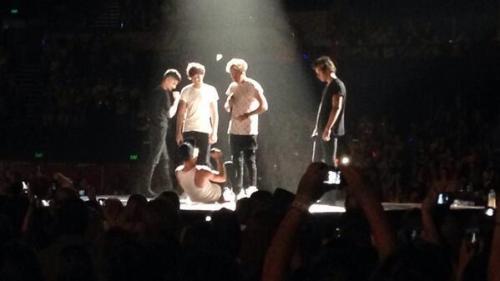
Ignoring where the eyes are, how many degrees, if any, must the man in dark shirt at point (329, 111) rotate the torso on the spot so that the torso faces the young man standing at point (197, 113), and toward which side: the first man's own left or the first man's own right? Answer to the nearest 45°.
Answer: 0° — they already face them

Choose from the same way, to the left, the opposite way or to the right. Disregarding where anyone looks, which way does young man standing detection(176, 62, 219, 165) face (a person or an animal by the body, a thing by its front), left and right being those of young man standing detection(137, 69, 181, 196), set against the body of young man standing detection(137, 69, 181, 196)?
to the right

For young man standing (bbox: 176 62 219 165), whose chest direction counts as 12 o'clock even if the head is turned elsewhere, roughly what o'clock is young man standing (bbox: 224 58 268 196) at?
young man standing (bbox: 224 58 268 196) is roughly at 10 o'clock from young man standing (bbox: 176 62 219 165).

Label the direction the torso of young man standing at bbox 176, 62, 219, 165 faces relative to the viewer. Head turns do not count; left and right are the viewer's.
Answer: facing the viewer

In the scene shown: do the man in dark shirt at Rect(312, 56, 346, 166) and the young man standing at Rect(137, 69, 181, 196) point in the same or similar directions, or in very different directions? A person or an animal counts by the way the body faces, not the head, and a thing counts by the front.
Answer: very different directions

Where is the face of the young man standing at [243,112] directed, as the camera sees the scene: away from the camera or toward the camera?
toward the camera

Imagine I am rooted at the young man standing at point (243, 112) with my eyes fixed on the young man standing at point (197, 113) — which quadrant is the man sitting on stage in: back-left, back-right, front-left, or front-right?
front-left

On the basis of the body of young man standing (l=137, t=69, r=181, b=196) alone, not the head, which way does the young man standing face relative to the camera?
to the viewer's right

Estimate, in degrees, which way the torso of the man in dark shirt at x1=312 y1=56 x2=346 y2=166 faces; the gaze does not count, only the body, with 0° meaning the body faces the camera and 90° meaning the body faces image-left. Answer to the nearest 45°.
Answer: approximately 90°

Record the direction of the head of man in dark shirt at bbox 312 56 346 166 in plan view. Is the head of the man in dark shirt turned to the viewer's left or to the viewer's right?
to the viewer's left

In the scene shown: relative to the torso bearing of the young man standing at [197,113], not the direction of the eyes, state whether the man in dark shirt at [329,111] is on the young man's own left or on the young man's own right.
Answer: on the young man's own left

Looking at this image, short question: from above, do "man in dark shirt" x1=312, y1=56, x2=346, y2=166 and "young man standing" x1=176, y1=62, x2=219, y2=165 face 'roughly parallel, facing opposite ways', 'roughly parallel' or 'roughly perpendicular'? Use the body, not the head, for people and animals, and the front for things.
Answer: roughly perpendicular

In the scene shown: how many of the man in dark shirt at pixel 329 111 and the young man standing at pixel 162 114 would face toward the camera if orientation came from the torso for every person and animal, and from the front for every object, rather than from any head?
0
